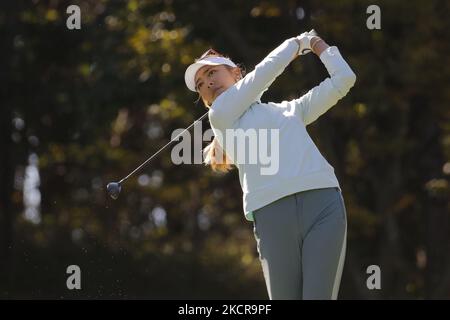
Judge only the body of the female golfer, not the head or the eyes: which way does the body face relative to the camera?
toward the camera
